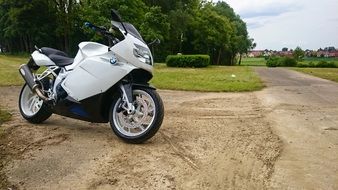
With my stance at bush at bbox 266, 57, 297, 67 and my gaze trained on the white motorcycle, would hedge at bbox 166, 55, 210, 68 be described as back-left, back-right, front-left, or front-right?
front-right

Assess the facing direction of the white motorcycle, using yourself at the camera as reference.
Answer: facing the viewer and to the right of the viewer

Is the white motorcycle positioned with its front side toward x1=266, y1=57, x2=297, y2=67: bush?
no

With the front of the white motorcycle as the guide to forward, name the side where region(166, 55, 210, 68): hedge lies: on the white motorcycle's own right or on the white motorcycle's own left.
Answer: on the white motorcycle's own left
